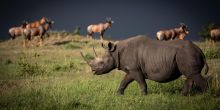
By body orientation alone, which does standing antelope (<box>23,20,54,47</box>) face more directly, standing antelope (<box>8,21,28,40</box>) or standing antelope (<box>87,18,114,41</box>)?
the standing antelope (<box>87,18,114,41</box>)

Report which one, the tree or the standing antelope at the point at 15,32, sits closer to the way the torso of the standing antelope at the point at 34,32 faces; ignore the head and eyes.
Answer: the tree

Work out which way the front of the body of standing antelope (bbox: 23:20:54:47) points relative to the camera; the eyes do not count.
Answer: to the viewer's right
